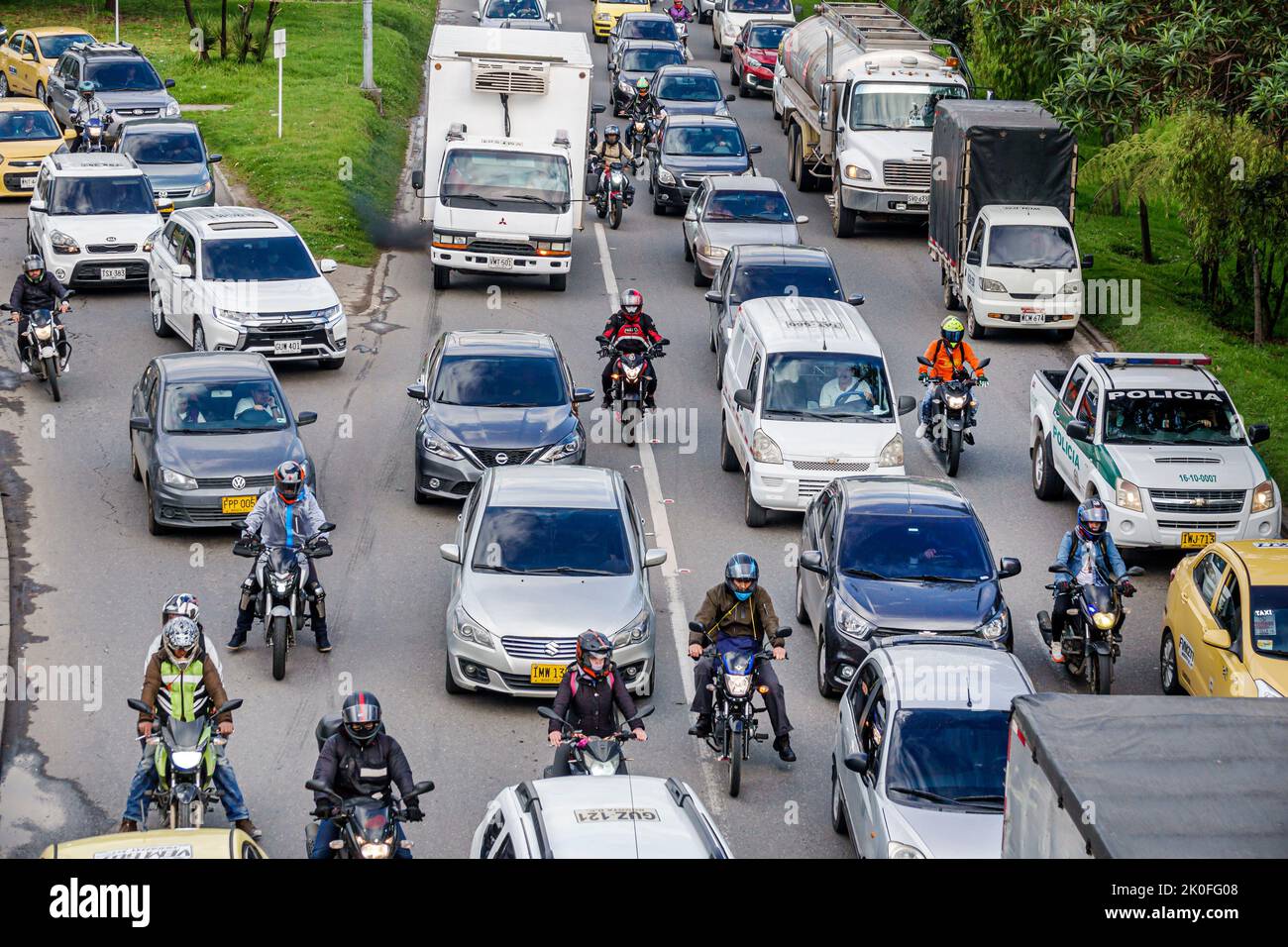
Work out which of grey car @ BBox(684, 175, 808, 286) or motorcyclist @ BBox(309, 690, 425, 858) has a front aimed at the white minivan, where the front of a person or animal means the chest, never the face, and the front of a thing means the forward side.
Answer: the grey car

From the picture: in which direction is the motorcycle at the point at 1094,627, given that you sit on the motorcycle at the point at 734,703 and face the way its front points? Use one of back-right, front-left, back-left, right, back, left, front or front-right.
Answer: back-left

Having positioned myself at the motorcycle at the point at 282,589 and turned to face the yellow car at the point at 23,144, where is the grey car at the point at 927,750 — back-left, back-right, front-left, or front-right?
back-right

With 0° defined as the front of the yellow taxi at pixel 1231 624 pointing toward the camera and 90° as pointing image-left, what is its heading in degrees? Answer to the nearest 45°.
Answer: approximately 315°

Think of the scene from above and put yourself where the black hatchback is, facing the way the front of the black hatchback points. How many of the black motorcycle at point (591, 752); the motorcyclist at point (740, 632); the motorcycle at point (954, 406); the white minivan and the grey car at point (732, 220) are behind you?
3

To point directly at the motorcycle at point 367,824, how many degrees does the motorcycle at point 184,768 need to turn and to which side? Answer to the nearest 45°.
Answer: approximately 45° to its left

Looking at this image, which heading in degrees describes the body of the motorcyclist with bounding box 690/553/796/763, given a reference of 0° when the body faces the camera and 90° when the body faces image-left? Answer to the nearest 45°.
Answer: approximately 0°

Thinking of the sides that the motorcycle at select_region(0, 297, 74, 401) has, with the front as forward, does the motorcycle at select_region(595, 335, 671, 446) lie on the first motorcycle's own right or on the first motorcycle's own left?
on the first motorcycle's own left
